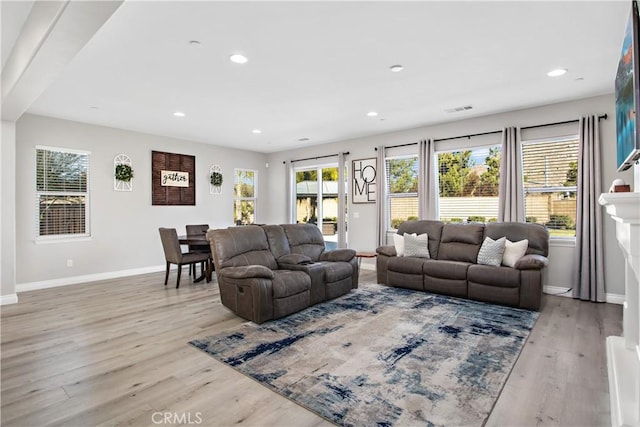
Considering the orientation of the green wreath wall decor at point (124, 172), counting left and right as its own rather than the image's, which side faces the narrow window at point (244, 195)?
left

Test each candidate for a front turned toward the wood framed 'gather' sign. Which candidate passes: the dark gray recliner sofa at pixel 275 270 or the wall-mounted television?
the wall-mounted television

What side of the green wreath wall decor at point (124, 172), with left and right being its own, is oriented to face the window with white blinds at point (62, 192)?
right

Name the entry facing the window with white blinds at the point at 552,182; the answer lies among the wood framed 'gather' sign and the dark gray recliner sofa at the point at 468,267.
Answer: the wood framed 'gather' sign

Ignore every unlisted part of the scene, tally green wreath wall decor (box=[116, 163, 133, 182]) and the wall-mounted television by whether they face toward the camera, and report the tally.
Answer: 1

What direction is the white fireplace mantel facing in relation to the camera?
to the viewer's left

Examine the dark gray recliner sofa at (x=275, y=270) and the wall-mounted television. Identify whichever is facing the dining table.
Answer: the wall-mounted television

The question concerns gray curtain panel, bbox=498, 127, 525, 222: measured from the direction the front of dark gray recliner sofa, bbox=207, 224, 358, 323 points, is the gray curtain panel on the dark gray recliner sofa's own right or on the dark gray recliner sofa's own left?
on the dark gray recliner sofa's own left

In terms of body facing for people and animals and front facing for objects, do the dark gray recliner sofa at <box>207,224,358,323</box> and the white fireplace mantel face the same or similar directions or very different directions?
very different directions

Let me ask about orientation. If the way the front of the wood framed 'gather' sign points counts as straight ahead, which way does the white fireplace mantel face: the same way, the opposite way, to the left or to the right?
the opposite way

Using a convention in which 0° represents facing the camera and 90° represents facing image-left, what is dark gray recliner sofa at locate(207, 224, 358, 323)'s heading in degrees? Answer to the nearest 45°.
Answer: approximately 315°

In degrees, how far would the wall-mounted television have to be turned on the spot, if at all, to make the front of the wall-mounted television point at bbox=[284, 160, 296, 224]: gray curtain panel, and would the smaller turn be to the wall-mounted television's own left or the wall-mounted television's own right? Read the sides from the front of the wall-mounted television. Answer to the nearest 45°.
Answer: approximately 45° to the wall-mounted television's own right

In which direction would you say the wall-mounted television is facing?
to the viewer's left

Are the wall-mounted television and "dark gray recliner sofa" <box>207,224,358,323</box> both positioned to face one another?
yes

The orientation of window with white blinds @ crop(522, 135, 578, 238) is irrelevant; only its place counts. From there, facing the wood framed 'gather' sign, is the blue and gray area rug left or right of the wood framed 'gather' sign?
left
